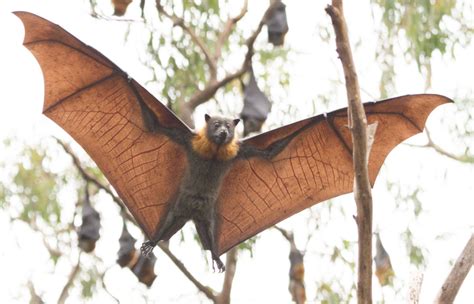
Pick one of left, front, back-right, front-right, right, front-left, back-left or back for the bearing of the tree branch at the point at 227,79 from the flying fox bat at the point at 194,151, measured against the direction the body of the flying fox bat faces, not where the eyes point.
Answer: back

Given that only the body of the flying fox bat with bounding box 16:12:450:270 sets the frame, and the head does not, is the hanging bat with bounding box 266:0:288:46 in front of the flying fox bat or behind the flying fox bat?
behind

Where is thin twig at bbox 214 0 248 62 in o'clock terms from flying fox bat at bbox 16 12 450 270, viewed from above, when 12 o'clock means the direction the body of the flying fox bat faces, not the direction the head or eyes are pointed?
The thin twig is roughly at 6 o'clock from the flying fox bat.

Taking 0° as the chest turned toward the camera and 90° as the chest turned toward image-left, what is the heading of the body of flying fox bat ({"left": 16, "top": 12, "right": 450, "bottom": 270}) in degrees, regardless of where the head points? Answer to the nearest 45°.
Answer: approximately 0°

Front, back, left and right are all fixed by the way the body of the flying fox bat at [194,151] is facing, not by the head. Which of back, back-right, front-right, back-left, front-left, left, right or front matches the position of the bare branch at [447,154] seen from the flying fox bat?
back-left
